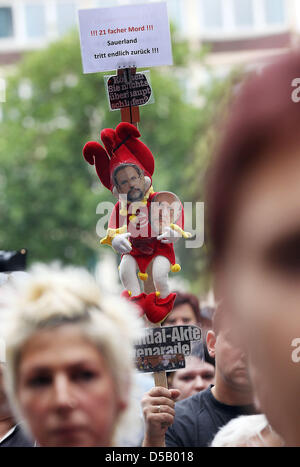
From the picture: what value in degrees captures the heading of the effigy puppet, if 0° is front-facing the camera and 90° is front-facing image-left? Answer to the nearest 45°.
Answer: approximately 0°

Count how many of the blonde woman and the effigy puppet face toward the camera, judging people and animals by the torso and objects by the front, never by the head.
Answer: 2

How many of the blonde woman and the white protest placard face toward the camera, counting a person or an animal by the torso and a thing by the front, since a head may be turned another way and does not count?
2
